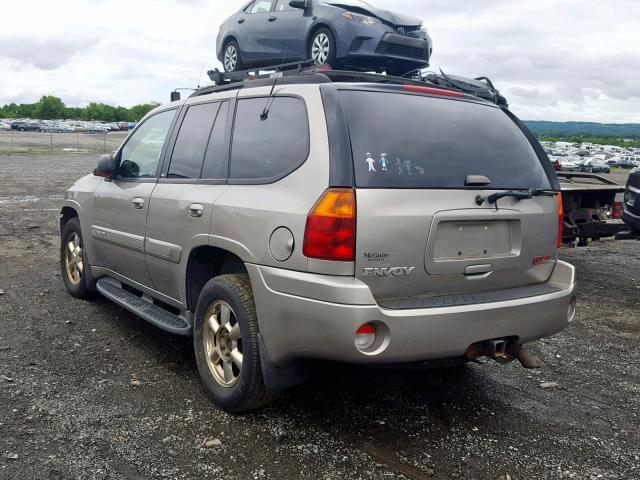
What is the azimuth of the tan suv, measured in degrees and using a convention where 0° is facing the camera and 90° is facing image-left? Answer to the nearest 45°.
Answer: approximately 135°

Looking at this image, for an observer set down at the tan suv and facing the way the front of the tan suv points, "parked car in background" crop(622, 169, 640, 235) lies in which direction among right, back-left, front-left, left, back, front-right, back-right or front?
right
